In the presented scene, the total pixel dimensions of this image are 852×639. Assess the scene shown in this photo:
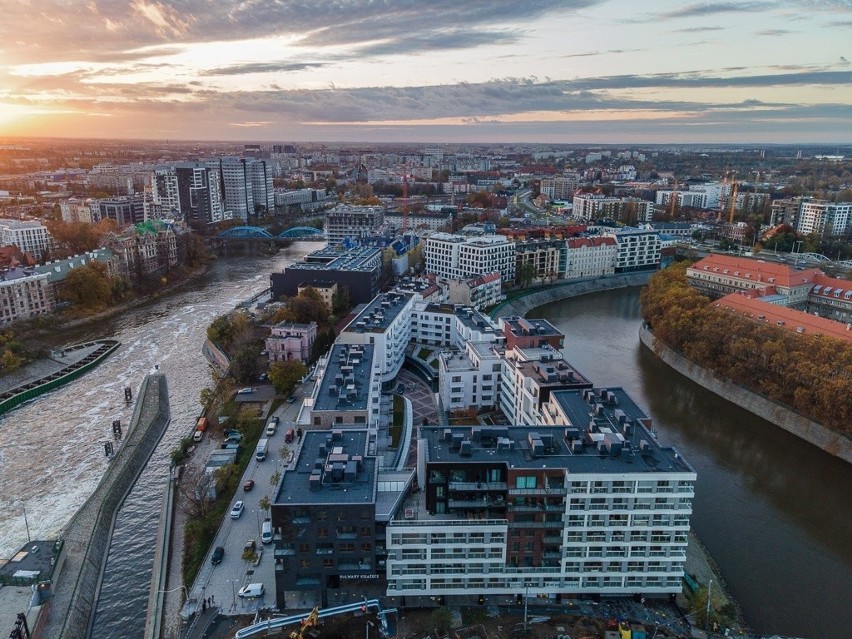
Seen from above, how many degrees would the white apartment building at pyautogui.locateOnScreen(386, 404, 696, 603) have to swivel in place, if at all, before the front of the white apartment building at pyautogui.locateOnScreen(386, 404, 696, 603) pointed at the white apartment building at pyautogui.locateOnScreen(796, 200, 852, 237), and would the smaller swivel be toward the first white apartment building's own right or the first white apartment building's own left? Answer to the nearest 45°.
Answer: approximately 135° to the first white apartment building's own left

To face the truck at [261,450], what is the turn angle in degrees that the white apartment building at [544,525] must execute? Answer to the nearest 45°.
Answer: approximately 135° to its right

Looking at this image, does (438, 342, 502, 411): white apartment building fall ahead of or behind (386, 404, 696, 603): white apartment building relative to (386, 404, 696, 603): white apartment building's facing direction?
behind

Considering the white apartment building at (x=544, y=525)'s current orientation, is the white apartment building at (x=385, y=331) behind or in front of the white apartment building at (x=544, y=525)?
behind

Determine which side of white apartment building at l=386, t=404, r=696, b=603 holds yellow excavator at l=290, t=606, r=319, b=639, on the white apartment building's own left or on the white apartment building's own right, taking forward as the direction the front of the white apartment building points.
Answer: on the white apartment building's own right

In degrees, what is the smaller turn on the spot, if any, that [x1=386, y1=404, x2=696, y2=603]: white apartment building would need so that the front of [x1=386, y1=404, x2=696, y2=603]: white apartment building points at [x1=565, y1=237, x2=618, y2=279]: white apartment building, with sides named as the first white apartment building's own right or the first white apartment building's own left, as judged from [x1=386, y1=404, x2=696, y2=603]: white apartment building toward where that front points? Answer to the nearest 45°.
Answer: approximately 180°

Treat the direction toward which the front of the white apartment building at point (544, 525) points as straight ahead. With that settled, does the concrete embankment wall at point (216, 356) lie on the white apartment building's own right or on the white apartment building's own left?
on the white apartment building's own right

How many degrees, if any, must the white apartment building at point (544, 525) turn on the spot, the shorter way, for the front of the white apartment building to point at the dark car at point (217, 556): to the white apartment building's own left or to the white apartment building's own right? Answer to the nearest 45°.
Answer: approximately 90° to the white apartment building's own right

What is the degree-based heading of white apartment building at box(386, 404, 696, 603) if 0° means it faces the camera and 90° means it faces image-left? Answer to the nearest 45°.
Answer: approximately 0°

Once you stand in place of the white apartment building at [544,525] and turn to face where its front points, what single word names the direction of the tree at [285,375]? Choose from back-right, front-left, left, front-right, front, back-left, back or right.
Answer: back-right

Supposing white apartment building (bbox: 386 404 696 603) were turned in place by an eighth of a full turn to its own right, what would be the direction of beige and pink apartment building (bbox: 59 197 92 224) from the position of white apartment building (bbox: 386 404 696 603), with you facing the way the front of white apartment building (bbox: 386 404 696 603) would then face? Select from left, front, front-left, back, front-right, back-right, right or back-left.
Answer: right

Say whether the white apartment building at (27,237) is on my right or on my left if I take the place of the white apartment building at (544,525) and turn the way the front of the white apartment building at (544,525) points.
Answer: on my right

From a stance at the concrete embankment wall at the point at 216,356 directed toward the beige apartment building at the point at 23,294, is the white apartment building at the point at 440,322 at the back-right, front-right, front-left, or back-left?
back-right
